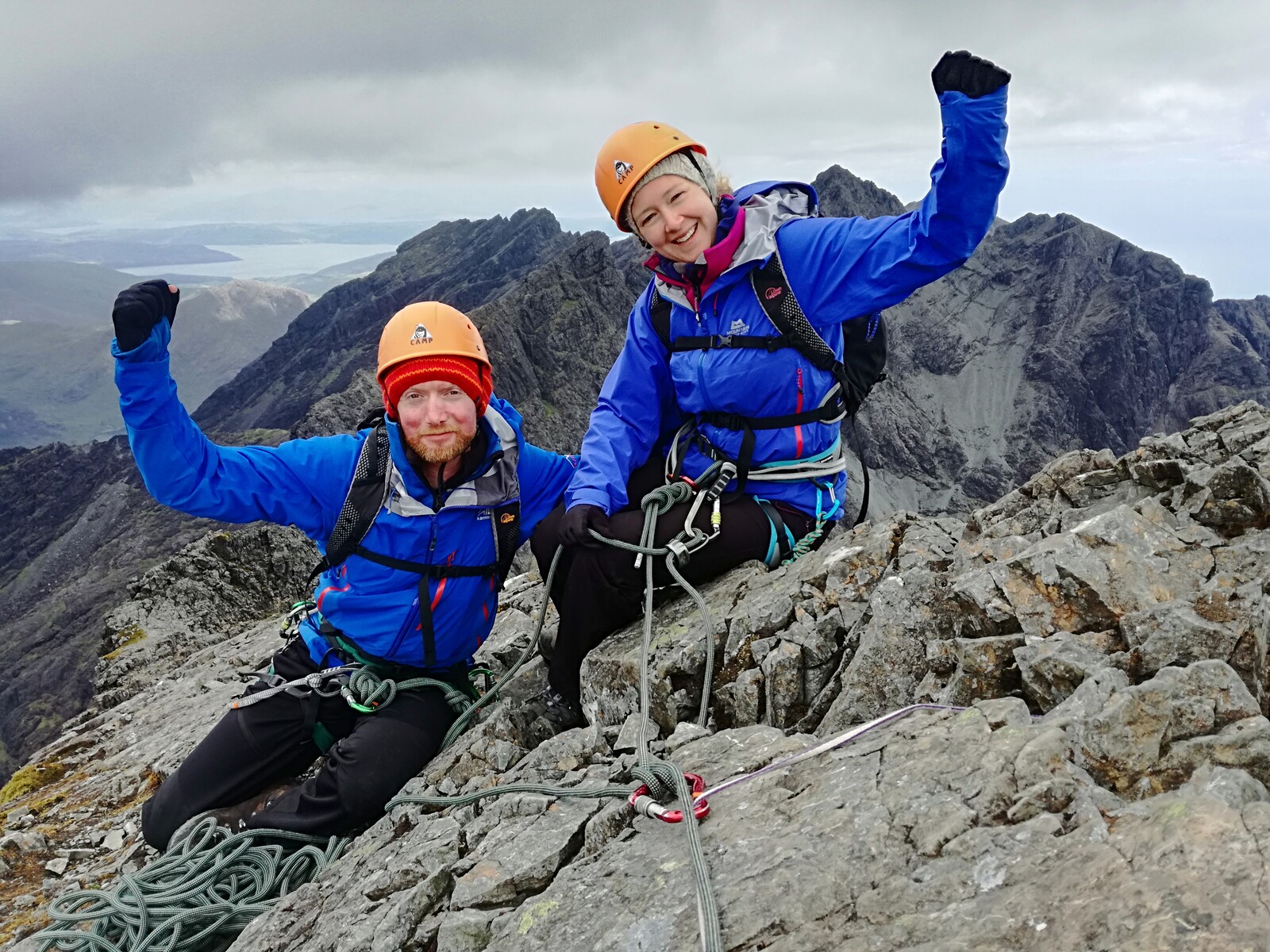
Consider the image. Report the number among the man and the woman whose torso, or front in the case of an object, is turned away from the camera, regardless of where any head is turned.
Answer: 0

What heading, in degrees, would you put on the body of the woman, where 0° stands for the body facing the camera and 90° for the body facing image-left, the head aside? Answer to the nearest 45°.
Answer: approximately 45°

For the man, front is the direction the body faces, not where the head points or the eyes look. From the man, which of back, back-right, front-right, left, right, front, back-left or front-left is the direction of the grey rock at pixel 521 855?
front

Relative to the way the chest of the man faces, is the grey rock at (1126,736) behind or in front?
in front

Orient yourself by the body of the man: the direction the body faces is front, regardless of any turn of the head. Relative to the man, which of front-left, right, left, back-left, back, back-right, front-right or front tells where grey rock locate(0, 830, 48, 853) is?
back-right

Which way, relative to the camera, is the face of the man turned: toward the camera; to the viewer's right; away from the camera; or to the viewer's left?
toward the camera

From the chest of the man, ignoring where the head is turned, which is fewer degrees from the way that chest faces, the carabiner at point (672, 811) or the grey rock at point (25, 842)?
the carabiner

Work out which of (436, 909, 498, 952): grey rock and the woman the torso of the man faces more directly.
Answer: the grey rock

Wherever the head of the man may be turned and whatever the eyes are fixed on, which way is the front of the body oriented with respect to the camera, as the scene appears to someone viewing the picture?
toward the camera

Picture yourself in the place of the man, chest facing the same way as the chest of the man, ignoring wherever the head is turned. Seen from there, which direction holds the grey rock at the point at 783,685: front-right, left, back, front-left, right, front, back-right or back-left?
front-left

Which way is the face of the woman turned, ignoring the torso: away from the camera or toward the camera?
toward the camera
